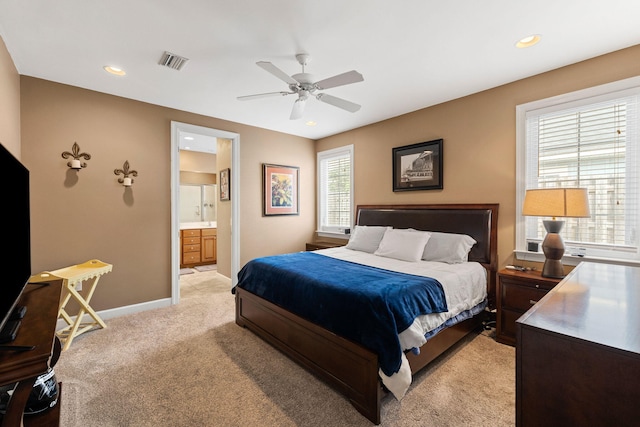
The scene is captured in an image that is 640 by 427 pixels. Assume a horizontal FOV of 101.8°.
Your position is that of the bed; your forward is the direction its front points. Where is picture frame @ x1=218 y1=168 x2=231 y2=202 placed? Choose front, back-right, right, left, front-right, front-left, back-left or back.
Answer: right

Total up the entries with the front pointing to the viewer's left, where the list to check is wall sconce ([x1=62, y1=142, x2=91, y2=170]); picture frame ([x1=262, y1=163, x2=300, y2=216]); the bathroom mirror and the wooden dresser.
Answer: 1

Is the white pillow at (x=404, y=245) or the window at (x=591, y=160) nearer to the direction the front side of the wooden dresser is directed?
the white pillow

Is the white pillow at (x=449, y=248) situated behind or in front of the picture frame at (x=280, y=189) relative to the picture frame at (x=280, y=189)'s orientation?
in front

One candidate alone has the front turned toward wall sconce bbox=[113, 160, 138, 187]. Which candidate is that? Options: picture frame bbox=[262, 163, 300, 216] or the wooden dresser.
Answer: the wooden dresser

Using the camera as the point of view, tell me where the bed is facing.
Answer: facing the viewer and to the left of the viewer

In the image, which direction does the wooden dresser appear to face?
to the viewer's left

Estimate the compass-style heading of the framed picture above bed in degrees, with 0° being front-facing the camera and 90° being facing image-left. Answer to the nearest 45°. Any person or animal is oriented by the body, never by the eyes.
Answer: approximately 45°

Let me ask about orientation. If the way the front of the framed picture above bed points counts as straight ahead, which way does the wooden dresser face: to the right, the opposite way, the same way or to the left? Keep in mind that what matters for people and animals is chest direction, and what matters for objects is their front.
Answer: to the right

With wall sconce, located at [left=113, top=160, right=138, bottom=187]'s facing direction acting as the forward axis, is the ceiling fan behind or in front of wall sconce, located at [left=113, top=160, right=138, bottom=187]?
in front

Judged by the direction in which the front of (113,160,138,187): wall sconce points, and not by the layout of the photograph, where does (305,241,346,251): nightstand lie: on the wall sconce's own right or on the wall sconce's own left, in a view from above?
on the wall sconce's own left

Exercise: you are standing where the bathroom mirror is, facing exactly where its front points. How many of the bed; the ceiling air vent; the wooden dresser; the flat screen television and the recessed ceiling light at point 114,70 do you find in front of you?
5
